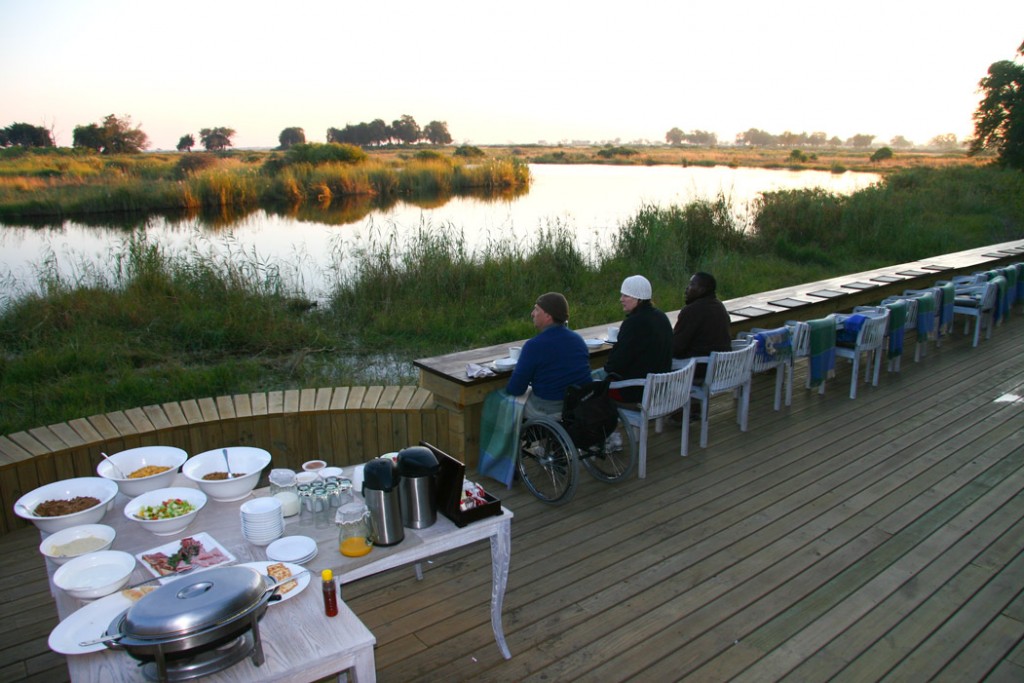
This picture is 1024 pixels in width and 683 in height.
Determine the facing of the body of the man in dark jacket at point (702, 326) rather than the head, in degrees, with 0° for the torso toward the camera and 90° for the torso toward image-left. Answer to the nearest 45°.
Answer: approximately 135°

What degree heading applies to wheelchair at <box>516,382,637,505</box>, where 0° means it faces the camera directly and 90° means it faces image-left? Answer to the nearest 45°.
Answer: approximately 135°

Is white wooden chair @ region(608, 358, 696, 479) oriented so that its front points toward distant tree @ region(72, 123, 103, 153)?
yes

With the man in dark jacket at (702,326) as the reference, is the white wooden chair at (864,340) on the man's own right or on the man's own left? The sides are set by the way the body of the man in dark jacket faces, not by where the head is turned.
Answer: on the man's own right

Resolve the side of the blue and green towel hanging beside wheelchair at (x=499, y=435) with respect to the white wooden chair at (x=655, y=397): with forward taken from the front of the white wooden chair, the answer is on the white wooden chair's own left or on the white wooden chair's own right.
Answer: on the white wooden chair's own left

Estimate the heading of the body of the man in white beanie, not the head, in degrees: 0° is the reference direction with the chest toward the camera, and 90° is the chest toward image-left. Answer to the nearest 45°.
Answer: approximately 135°

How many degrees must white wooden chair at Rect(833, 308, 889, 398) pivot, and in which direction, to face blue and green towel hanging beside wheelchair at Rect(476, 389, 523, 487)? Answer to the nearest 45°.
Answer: approximately 90° to its left

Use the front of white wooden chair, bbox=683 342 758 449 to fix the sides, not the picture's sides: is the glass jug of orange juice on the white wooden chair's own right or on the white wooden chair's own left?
on the white wooden chair's own left

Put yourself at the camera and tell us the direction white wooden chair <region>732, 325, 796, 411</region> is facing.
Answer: facing away from the viewer and to the left of the viewer

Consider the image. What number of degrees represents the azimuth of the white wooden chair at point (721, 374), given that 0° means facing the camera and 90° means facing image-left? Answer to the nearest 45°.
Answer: approximately 135°

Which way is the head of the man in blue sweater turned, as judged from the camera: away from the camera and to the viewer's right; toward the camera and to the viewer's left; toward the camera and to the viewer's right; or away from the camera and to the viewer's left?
away from the camera and to the viewer's left

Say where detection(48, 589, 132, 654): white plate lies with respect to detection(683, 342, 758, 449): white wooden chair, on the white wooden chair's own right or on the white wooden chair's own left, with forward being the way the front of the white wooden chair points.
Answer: on the white wooden chair's own left

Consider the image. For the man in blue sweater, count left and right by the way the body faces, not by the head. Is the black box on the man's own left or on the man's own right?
on the man's own left

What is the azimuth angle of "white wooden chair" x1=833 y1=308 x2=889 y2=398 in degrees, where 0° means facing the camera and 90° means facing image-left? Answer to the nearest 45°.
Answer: approximately 135°

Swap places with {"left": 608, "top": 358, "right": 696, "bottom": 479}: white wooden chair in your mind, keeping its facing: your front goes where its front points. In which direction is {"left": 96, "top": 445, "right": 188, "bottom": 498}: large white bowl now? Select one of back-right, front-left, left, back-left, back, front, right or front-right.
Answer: left
